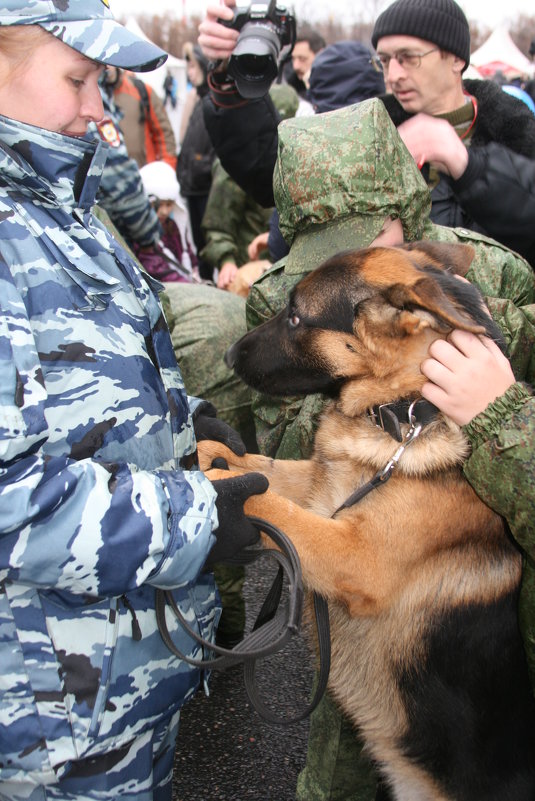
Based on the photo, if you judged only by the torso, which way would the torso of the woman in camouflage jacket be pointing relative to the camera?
to the viewer's right

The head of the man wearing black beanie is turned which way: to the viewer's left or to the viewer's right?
to the viewer's left

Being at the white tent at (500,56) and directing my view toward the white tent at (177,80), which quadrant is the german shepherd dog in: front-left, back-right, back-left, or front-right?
front-left

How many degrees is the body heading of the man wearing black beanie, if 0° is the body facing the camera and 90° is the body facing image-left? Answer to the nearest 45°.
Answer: approximately 45°

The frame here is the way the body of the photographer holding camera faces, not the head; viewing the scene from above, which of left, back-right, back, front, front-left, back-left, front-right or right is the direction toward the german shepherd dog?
front

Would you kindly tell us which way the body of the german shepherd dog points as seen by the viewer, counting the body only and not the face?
to the viewer's left

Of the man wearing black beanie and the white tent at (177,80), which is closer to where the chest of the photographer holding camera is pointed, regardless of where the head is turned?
the man wearing black beanie

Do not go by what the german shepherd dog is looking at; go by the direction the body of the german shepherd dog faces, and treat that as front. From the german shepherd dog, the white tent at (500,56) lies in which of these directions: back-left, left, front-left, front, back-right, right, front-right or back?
right

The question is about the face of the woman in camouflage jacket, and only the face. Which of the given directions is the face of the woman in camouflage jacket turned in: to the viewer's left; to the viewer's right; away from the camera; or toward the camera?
to the viewer's right

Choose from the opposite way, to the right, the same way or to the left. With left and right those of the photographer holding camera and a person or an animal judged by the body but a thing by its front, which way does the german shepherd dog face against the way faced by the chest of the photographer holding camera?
to the right

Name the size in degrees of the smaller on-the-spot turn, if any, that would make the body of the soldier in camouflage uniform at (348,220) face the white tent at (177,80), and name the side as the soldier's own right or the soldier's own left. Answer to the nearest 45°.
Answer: approximately 135° to the soldier's own right

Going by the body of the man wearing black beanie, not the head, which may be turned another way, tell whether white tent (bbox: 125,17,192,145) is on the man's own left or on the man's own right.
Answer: on the man's own right

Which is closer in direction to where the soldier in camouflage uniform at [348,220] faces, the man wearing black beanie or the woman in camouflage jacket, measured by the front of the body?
the woman in camouflage jacket

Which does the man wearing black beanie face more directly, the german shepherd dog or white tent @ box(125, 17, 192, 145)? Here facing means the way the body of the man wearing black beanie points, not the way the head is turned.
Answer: the german shepherd dog

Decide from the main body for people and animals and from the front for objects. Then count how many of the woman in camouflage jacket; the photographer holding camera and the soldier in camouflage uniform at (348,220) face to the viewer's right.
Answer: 1

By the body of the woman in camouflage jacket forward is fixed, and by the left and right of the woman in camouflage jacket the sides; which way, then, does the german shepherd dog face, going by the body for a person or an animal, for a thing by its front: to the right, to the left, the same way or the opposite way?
the opposite way

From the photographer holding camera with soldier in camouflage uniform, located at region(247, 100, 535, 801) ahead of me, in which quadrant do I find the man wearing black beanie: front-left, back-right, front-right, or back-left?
front-left
